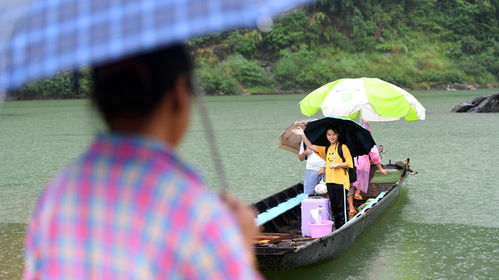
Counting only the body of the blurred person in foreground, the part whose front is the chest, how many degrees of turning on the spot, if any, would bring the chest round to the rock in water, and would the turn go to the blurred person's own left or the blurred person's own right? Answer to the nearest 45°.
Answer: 0° — they already face it

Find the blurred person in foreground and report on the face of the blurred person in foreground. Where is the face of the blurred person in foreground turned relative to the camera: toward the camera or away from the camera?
away from the camera

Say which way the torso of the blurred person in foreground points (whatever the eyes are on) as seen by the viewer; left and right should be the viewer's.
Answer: facing away from the viewer and to the right of the viewer

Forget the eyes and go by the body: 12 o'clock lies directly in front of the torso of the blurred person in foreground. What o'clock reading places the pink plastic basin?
The pink plastic basin is roughly at 11 o'clock from the blurred person in foreground.
